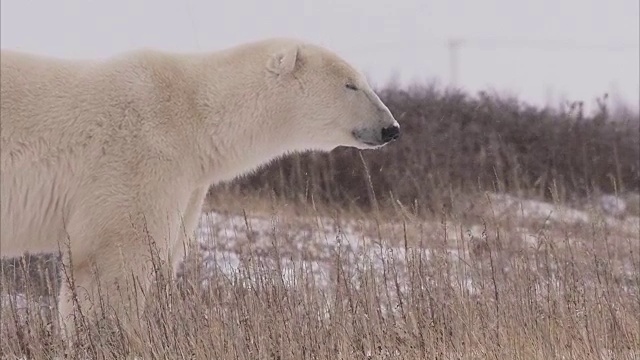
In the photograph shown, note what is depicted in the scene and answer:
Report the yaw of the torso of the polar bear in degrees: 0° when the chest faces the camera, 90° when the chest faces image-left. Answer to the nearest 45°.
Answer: approximately 270°
